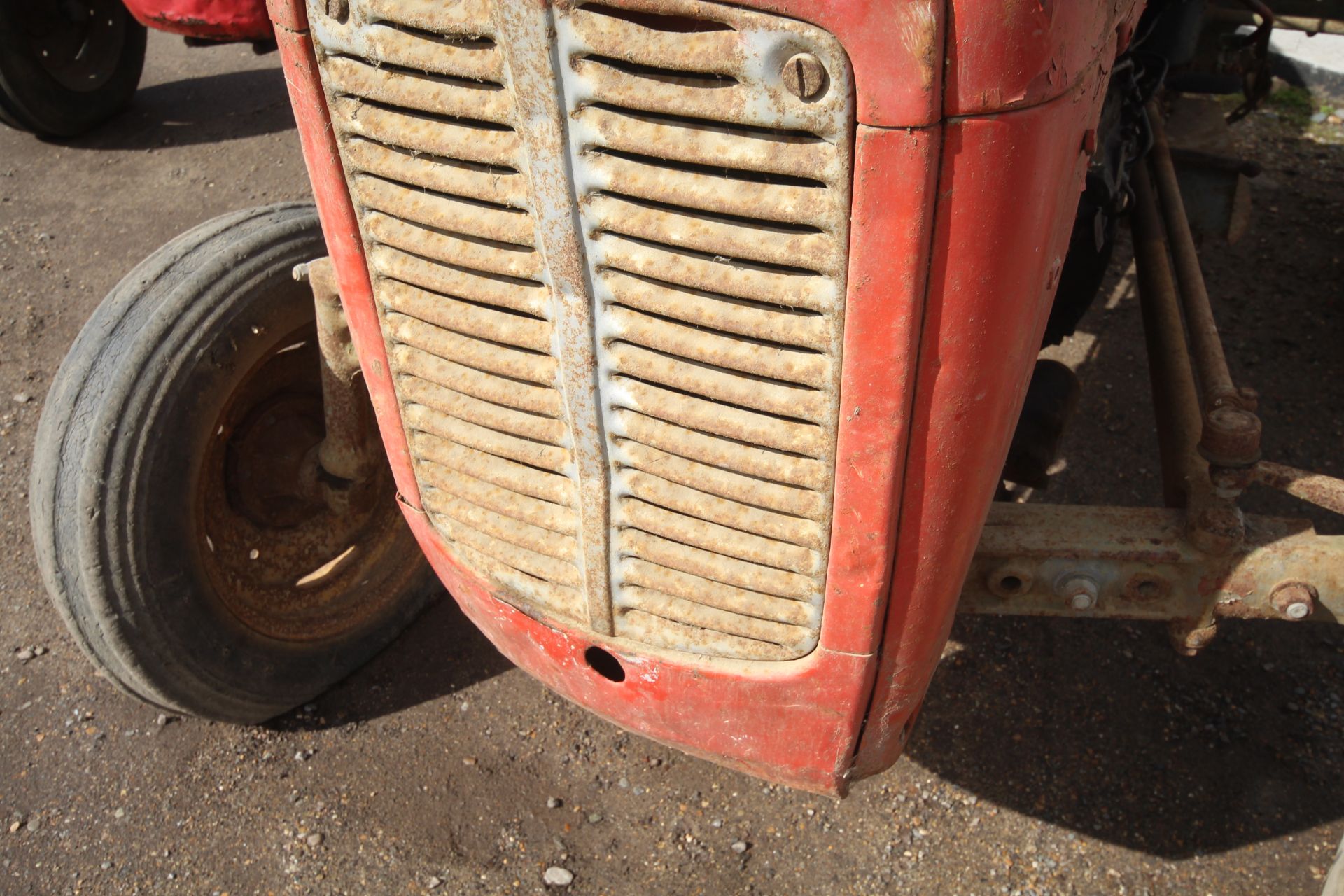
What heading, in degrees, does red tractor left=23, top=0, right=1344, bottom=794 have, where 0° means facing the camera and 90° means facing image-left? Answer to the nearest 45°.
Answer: approximately 45°
